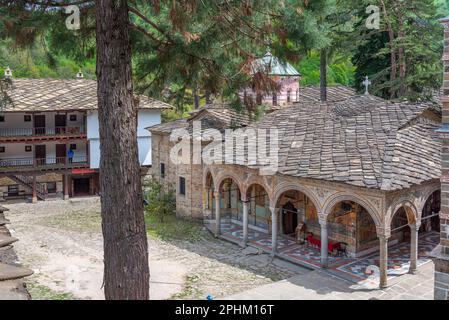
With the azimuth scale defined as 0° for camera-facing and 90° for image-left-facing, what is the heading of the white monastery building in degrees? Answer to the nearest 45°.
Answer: approximately 0°

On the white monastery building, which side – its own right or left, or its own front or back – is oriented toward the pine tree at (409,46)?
left
